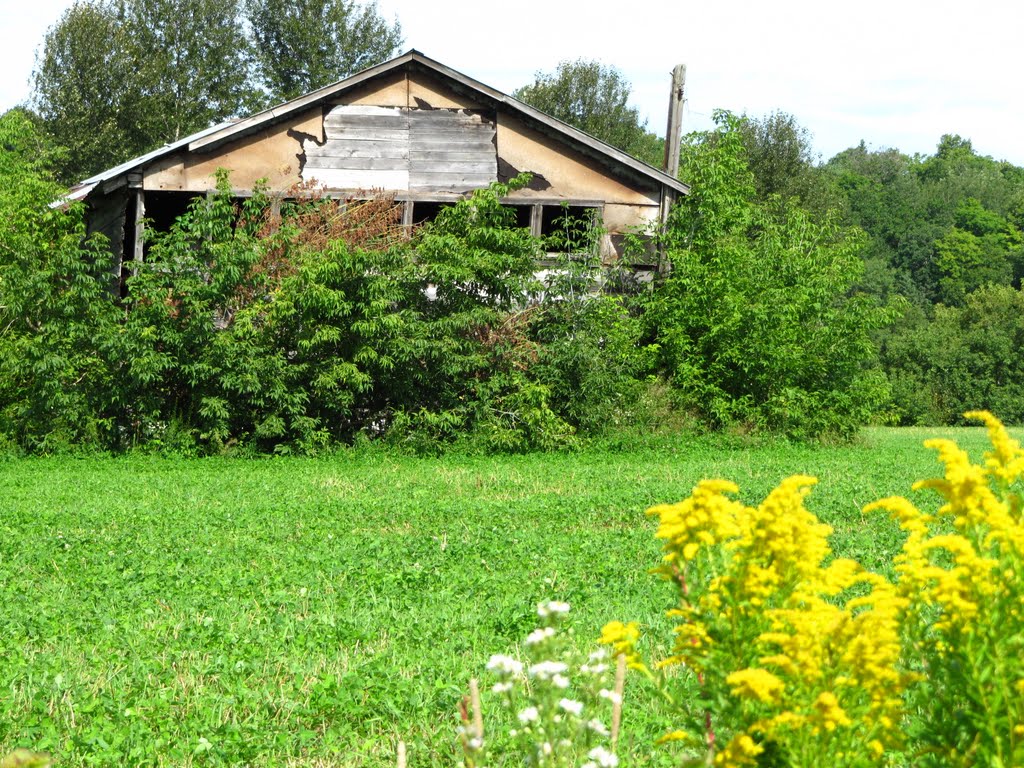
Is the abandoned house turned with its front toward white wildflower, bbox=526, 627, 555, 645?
yes

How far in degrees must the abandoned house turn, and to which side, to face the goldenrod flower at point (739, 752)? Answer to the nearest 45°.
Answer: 0° — it already faces it

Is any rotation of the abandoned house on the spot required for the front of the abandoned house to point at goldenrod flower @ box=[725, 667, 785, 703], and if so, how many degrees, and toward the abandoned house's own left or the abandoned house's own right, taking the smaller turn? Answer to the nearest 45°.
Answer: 0° — it already faces it

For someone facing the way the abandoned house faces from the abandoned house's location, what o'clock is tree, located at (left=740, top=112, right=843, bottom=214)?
The tree is roughly at 7 o'clock from the abandoned house.

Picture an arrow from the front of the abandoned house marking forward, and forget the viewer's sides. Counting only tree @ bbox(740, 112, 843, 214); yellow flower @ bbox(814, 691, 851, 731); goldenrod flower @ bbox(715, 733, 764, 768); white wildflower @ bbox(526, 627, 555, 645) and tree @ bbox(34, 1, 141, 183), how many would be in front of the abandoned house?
3

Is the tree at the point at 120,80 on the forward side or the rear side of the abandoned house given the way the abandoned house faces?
on the rear side

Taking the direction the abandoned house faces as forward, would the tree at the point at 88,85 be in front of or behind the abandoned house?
behind

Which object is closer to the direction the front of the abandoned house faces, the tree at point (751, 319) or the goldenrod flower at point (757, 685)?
the goldenrod flower

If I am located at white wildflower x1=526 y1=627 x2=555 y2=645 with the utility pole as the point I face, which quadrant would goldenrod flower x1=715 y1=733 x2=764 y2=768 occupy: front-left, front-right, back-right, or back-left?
back-right

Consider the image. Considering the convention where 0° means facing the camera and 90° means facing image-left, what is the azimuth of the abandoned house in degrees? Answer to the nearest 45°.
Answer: approximately 0°

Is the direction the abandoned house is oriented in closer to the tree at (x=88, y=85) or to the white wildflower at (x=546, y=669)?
the white wildflower

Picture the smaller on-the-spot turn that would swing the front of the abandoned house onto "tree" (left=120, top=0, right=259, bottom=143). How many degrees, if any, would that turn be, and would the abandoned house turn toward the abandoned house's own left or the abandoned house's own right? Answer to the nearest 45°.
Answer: approximately 180°

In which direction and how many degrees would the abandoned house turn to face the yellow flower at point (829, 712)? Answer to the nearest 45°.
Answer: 0° — it already faces it

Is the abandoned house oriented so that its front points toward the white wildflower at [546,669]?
yes
